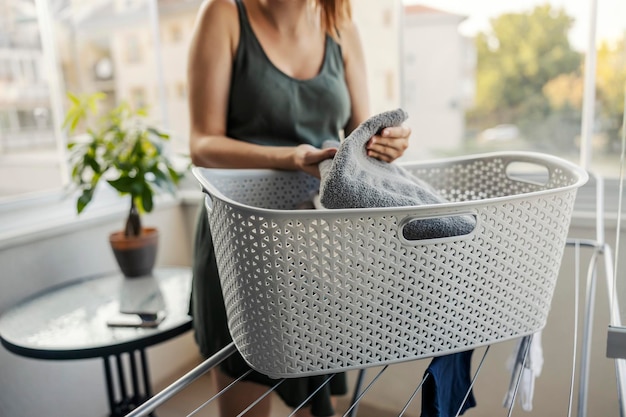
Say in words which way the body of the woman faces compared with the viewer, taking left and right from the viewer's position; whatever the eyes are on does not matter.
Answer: facing the viewer and to the right of the viewer

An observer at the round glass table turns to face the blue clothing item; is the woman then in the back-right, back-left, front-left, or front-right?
front-left

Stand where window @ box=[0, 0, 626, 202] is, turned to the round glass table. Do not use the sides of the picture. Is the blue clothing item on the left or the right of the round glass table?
left
